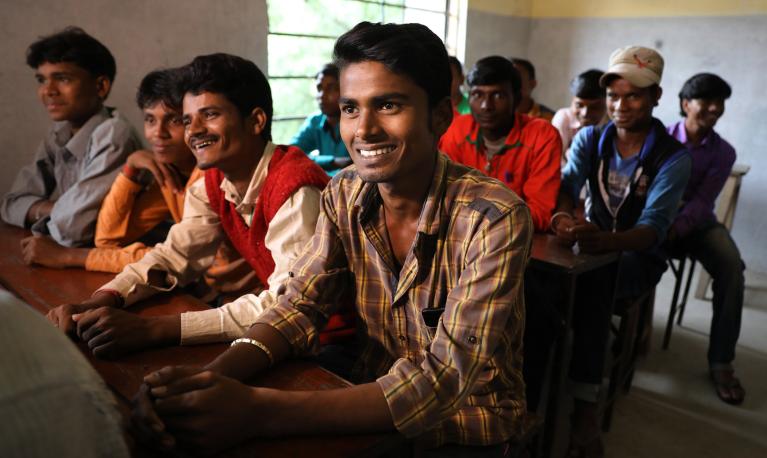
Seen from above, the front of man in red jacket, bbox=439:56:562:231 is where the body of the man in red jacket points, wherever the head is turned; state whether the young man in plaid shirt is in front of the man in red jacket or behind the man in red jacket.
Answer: in front

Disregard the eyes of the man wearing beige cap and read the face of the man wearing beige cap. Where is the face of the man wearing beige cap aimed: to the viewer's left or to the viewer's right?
to the viewer's left

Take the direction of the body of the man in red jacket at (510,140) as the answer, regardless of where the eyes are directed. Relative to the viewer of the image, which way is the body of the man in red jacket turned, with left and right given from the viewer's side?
facing the viewer and to the left of the viewer

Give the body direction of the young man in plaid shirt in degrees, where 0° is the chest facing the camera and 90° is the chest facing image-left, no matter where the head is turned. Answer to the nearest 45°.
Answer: approximately 45°

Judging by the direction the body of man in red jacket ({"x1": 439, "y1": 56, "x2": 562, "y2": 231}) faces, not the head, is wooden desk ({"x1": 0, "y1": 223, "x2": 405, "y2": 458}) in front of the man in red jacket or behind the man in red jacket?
in front

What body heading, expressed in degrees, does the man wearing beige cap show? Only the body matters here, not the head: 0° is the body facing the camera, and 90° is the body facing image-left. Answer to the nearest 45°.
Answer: approximately 45°

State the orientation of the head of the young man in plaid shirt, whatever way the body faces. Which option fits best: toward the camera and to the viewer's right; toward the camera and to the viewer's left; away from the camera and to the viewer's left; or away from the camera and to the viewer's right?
toward the camera and to the viewer's left

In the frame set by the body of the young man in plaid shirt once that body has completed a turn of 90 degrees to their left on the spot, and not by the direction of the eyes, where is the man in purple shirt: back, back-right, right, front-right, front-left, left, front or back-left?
left

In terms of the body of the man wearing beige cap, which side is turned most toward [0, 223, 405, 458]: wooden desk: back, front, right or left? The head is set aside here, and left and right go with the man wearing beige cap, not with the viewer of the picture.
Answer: front

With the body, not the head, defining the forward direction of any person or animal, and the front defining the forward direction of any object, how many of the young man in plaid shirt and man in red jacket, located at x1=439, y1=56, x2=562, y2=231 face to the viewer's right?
0
